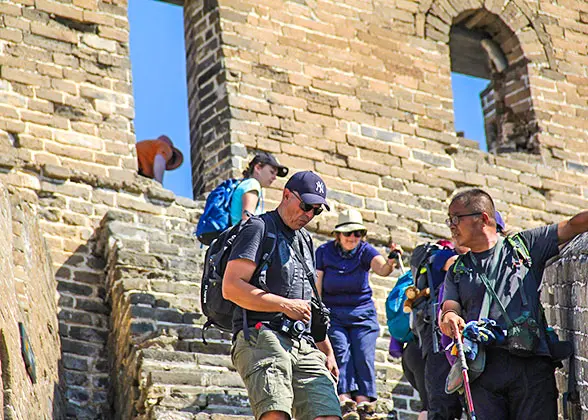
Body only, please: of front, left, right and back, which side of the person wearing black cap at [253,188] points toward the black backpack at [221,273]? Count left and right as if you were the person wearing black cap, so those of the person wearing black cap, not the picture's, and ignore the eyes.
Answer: right

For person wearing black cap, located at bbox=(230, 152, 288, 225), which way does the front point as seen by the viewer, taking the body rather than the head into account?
to the viewer's right

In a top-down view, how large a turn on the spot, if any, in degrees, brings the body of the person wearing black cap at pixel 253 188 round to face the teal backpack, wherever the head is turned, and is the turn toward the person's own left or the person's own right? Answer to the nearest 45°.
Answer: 0° — they already face it

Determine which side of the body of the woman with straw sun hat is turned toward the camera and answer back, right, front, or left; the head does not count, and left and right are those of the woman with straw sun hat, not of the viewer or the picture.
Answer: front

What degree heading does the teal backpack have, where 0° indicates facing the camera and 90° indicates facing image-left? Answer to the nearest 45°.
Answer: approximately 90°

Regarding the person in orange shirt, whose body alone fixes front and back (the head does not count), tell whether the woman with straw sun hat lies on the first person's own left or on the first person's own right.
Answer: on the first person's own right

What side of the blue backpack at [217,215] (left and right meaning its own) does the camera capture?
left
